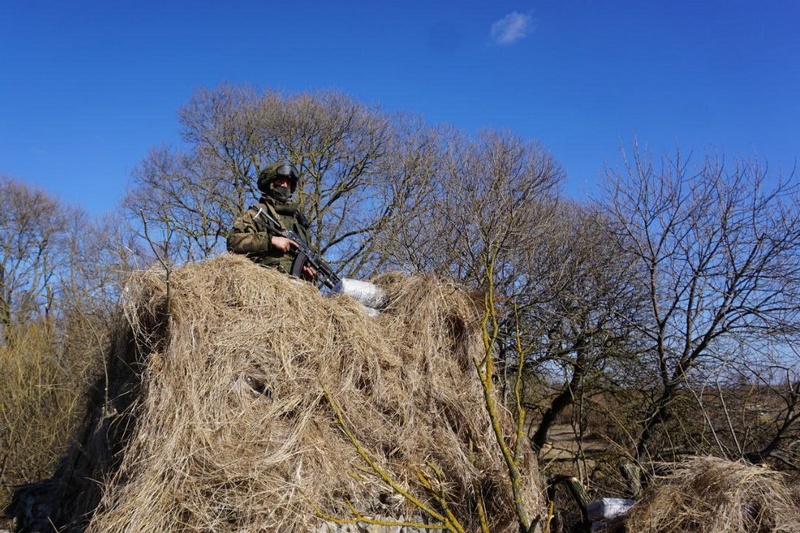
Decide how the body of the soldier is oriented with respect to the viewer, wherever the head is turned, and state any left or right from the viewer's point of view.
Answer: facing the viewer and to the right of the viewer

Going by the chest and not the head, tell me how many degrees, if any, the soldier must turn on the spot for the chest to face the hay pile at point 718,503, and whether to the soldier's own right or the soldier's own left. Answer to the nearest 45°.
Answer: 0° — they already face it

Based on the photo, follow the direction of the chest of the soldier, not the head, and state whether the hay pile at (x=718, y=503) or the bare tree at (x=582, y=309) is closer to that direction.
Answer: the hay pile

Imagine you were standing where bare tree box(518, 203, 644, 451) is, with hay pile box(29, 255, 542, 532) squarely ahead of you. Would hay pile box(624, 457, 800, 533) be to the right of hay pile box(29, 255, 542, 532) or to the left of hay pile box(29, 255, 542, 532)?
left

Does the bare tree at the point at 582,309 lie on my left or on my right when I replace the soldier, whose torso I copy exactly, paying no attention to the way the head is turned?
on my left
